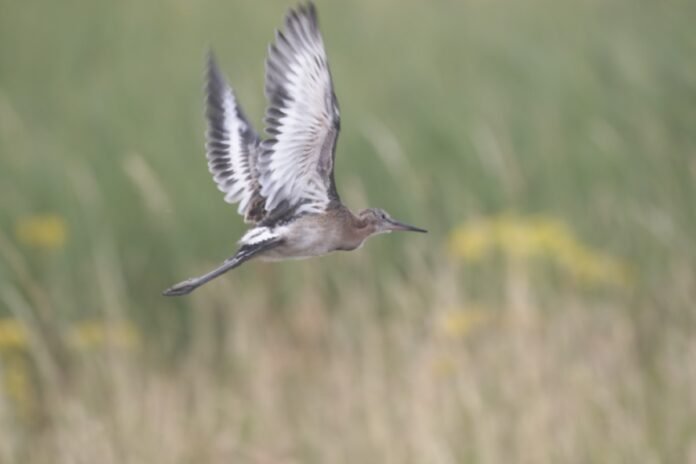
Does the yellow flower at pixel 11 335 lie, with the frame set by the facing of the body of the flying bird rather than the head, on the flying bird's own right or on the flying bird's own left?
on the flying bird's own left

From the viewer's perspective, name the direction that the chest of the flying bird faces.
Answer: to the viewer's right

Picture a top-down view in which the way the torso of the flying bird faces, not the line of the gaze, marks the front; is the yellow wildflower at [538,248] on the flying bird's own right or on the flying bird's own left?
on the flying bird's own left

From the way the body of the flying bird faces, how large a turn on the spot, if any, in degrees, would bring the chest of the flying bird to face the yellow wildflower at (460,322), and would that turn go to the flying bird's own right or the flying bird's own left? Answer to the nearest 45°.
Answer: approximately 90° to the flying bird's own left
